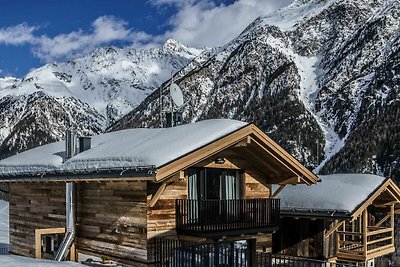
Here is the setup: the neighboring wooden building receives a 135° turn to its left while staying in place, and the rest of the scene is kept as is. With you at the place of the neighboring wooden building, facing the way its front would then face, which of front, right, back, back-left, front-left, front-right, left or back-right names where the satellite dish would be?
back-left

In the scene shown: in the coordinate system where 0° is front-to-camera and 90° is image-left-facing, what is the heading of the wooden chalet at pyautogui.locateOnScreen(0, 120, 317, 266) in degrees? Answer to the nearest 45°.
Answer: approximately 315°

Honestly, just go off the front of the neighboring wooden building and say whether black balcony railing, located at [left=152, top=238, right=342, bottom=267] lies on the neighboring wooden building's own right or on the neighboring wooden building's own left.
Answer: on the neighboring wooden building's own right

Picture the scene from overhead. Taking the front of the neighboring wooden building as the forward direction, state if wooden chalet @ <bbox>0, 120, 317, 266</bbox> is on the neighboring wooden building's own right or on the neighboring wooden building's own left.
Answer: on the neighboring wooden building's own right
